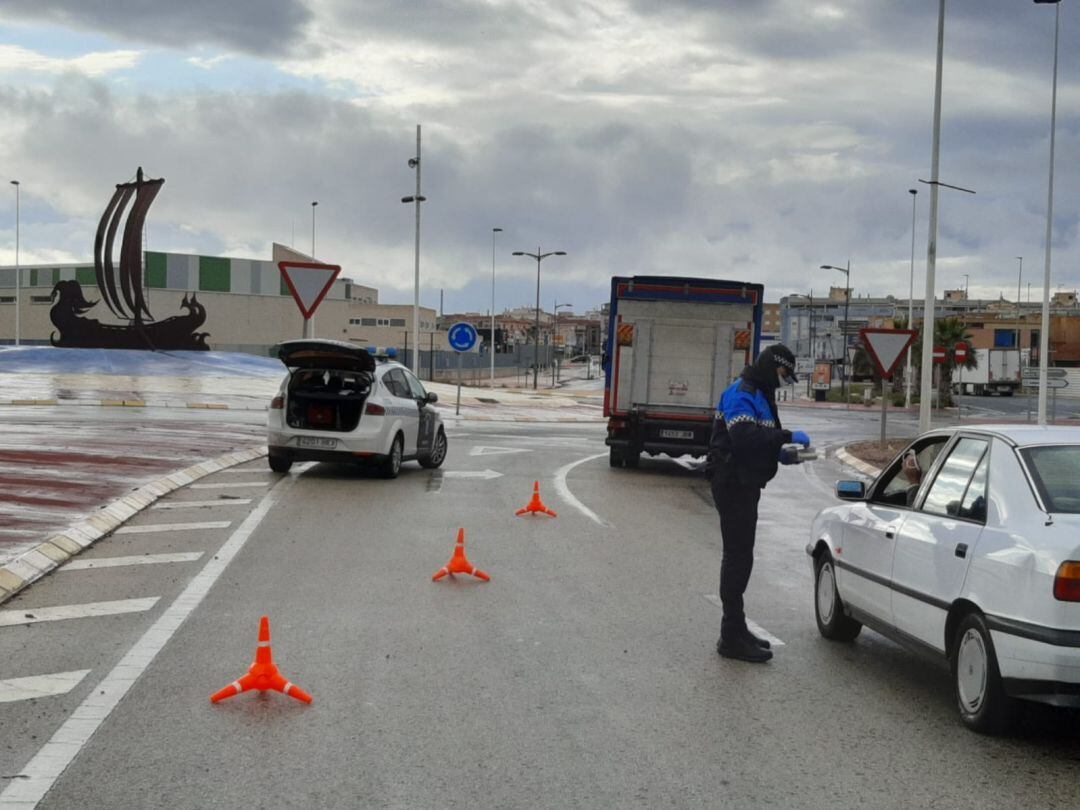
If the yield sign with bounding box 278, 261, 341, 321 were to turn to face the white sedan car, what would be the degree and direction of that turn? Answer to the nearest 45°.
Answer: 0° — it already faces it

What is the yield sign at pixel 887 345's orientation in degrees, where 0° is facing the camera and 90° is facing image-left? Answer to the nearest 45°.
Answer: approximately 0°

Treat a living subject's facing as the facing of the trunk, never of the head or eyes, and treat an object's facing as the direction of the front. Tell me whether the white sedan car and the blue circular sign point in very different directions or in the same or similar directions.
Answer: very different directions

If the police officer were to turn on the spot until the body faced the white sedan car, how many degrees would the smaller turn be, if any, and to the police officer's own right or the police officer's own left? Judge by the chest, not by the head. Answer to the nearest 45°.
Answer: approximately 45° to the police officer's own right

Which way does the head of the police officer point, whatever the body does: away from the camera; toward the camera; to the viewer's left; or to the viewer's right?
to the viewer's right

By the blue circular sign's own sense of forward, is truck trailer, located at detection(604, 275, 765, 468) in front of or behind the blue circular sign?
in front

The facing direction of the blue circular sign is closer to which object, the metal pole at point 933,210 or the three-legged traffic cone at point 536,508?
the three-legged traffic cone

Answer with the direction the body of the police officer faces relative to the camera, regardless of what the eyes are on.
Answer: to the viewer's right

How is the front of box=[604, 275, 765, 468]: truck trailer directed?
away from the camera

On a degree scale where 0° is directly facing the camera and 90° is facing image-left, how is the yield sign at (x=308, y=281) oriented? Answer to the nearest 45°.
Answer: approximately 0°

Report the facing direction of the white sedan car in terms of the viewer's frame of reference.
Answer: facing away from the viewer and to the left of the viewer

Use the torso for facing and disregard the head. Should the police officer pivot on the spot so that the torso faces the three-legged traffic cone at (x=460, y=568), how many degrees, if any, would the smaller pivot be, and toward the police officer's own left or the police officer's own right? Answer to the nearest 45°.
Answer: approximately 135° to the police officer's own left

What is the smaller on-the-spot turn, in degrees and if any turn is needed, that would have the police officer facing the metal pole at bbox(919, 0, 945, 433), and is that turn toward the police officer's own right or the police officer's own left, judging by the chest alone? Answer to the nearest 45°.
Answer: approximately 90° to the police officer's own left

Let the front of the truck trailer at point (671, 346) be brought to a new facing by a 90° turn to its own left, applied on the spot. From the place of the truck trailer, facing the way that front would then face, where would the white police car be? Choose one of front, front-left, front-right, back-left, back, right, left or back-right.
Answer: front-left
